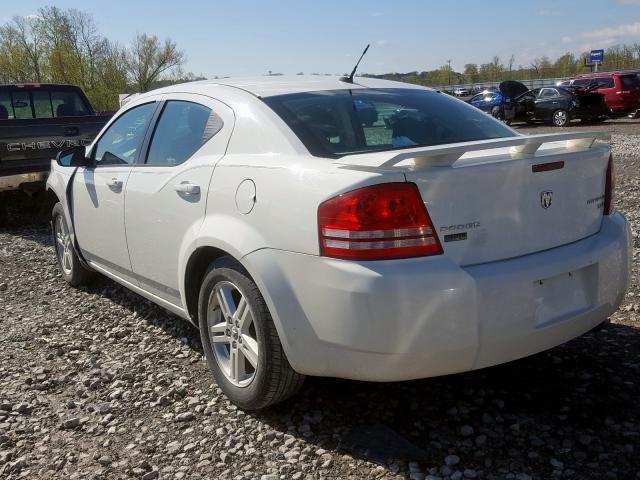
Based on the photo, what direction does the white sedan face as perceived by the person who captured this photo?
facing away from the viewer and to the left of the viewer

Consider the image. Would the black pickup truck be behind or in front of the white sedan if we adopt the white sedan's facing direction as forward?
in front

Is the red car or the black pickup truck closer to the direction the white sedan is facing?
the black pickup truck

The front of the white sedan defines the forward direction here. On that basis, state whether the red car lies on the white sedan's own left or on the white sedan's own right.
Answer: on the white sedan's own right
